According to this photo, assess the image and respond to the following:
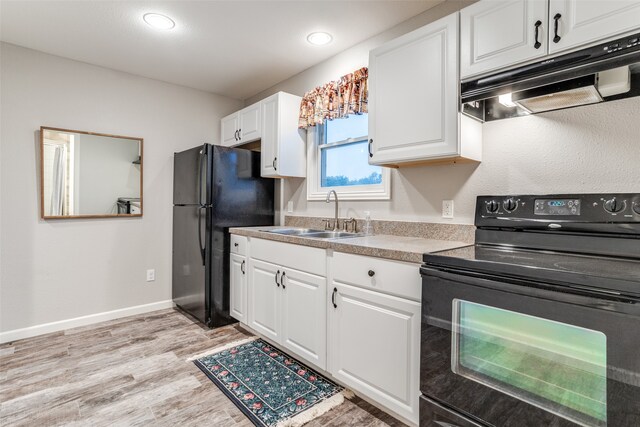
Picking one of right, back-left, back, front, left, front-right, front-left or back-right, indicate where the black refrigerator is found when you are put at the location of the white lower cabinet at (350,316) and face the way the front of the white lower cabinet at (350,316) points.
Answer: right

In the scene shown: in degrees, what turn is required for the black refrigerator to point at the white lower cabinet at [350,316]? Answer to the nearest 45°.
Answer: approximately 90° to its left

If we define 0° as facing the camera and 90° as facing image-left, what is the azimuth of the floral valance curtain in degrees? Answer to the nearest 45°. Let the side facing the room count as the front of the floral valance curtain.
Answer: approximately 45°

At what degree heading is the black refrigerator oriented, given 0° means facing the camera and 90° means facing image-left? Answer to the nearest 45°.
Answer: approximately 45°

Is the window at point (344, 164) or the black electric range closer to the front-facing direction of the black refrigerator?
the black electric range

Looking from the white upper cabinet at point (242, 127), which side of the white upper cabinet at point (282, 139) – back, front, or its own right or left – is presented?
right

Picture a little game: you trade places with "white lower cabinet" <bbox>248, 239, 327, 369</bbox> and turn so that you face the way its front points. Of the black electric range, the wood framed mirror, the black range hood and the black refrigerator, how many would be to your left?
2

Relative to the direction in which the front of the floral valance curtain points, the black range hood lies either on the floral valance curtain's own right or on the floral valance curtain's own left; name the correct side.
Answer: on the floral valance curtain's own left

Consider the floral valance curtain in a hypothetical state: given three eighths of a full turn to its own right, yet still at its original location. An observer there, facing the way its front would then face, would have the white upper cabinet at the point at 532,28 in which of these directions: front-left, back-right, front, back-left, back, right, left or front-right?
back-right

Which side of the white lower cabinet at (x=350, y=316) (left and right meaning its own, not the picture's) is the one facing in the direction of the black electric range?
left
